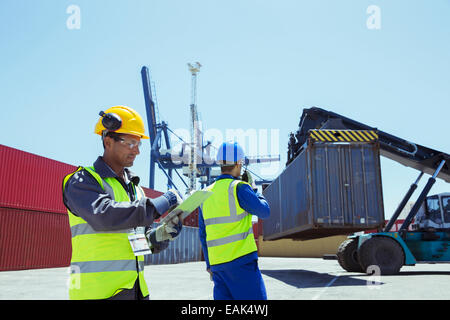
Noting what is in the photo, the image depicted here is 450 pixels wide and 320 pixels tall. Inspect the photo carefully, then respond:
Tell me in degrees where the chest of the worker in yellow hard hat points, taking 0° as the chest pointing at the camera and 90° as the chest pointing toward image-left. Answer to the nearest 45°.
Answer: approximately 315°

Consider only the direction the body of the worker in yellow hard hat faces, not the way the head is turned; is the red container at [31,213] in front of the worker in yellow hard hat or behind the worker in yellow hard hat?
behind

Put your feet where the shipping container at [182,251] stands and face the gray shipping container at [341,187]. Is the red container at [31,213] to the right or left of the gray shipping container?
right

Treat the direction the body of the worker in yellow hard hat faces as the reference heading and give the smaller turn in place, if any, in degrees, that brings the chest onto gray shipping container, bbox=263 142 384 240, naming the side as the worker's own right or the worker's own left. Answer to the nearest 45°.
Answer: approximately 90° to the worker's own left

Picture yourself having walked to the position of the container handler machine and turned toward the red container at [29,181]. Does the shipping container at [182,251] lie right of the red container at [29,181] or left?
right

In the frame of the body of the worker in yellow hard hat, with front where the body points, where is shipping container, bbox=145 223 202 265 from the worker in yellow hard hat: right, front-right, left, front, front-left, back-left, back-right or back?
back-left
